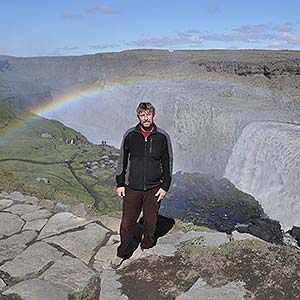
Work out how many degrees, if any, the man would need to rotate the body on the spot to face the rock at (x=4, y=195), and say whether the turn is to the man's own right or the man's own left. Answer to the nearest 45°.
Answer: approximately 135° to the man's own right

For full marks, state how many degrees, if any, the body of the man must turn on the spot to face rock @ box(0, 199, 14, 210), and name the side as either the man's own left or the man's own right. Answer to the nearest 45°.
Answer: approximately 135° to the man's own right

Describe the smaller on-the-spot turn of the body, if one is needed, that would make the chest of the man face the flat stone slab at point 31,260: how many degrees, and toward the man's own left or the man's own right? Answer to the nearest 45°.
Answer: approximately 90° to the man's own right

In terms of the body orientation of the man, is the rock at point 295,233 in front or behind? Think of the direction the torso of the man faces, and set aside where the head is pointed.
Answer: behind

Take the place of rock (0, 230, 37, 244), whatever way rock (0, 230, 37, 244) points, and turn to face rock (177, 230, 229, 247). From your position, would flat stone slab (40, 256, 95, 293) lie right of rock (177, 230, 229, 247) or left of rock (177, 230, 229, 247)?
right

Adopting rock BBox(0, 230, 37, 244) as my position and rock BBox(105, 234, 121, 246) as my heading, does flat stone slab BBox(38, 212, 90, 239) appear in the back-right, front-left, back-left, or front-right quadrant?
front-left

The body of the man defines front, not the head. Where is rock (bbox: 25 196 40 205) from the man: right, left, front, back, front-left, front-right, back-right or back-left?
back-right

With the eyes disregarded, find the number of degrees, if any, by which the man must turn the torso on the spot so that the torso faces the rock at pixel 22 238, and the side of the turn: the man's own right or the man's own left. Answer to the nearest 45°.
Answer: approximately 135° to the man's own right

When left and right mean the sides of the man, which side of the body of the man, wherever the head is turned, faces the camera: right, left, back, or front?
front

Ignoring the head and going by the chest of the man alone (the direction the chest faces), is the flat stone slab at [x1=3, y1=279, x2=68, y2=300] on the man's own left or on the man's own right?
on the man's own right

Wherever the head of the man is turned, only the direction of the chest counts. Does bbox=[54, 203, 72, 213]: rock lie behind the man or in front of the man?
behind
